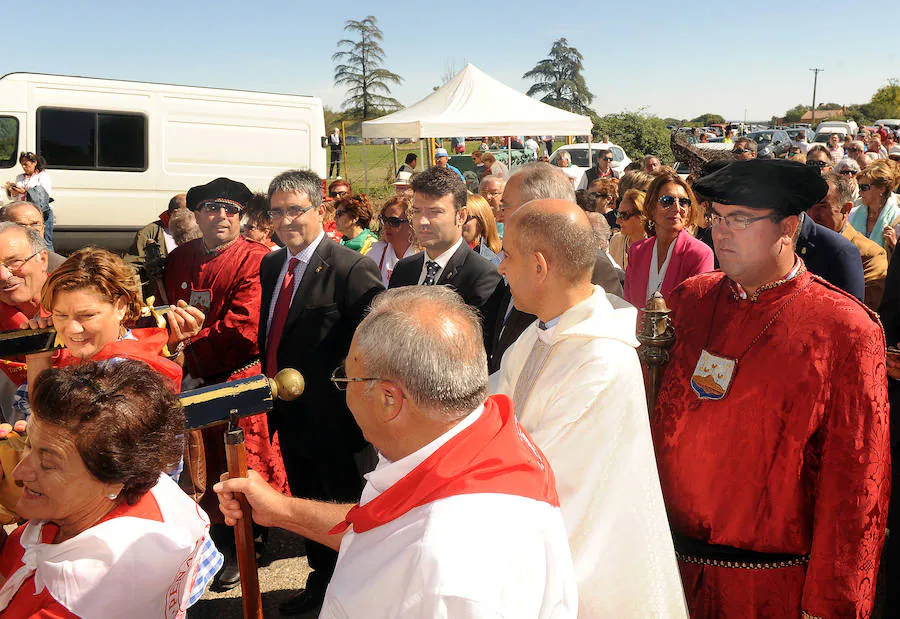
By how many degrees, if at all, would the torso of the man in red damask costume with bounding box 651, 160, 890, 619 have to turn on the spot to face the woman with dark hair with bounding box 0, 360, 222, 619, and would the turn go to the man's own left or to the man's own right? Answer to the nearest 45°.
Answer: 0° — they already face them

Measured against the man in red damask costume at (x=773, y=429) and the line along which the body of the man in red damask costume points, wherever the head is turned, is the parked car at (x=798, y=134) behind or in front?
behind

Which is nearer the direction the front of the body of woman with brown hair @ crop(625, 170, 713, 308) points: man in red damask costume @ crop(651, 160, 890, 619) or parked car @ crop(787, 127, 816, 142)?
the man in red damask costume

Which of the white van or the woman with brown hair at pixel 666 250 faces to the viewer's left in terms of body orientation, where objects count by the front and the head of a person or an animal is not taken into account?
the white van

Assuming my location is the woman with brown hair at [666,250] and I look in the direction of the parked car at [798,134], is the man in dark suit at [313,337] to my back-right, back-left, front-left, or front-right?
back-left

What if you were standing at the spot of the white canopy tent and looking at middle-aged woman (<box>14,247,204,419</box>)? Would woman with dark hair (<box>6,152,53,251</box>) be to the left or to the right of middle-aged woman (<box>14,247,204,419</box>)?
right

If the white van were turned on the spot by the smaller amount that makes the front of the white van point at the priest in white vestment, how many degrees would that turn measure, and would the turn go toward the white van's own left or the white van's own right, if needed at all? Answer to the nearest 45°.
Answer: approximately 90° to the white van's own left

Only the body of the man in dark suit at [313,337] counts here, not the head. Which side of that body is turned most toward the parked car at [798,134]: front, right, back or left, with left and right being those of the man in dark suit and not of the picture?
back

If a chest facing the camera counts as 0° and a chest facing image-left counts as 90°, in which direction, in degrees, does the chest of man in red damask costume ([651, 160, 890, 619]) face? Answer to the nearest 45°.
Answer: approximately 45°
